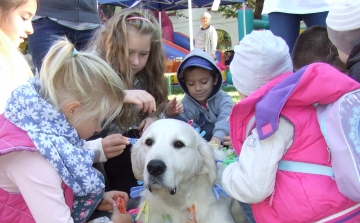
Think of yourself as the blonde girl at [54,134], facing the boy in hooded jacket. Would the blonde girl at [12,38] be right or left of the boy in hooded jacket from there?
left

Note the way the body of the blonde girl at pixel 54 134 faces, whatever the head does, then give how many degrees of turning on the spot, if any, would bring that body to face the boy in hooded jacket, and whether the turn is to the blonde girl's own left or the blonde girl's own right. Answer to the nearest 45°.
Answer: approximately 45° to the blonde girl's own left

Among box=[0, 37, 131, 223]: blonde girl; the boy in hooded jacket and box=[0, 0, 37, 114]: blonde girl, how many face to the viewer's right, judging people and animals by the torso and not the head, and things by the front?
2

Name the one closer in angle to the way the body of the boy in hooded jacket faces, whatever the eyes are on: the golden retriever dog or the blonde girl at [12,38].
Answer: the golden retriever dog

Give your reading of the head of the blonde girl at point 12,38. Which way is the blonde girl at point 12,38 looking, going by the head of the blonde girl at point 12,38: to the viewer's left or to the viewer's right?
to the viewer's right

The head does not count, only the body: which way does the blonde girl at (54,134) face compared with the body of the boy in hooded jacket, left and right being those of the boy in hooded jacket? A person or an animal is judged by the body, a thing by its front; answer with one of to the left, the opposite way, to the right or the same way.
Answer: to the left

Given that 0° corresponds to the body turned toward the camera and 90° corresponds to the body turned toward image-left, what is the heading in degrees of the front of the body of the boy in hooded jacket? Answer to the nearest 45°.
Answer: approximately 0°

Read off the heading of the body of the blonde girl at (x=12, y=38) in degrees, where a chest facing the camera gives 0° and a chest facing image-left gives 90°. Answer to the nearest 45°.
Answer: approximately 270°

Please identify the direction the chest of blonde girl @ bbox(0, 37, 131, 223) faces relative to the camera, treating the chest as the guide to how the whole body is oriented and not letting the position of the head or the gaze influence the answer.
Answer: to the viewer's right

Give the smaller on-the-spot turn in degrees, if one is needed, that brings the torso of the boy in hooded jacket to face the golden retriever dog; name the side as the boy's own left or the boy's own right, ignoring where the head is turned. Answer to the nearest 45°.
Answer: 0° — they already face it

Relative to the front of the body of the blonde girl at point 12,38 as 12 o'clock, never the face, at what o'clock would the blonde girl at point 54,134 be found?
the blonde girl at point 54,134 is roughly at 3 o'clock from the blonde girl at point 12,38.

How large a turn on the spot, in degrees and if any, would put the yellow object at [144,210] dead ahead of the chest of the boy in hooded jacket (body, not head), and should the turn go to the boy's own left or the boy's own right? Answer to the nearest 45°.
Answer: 0° — they already face it
